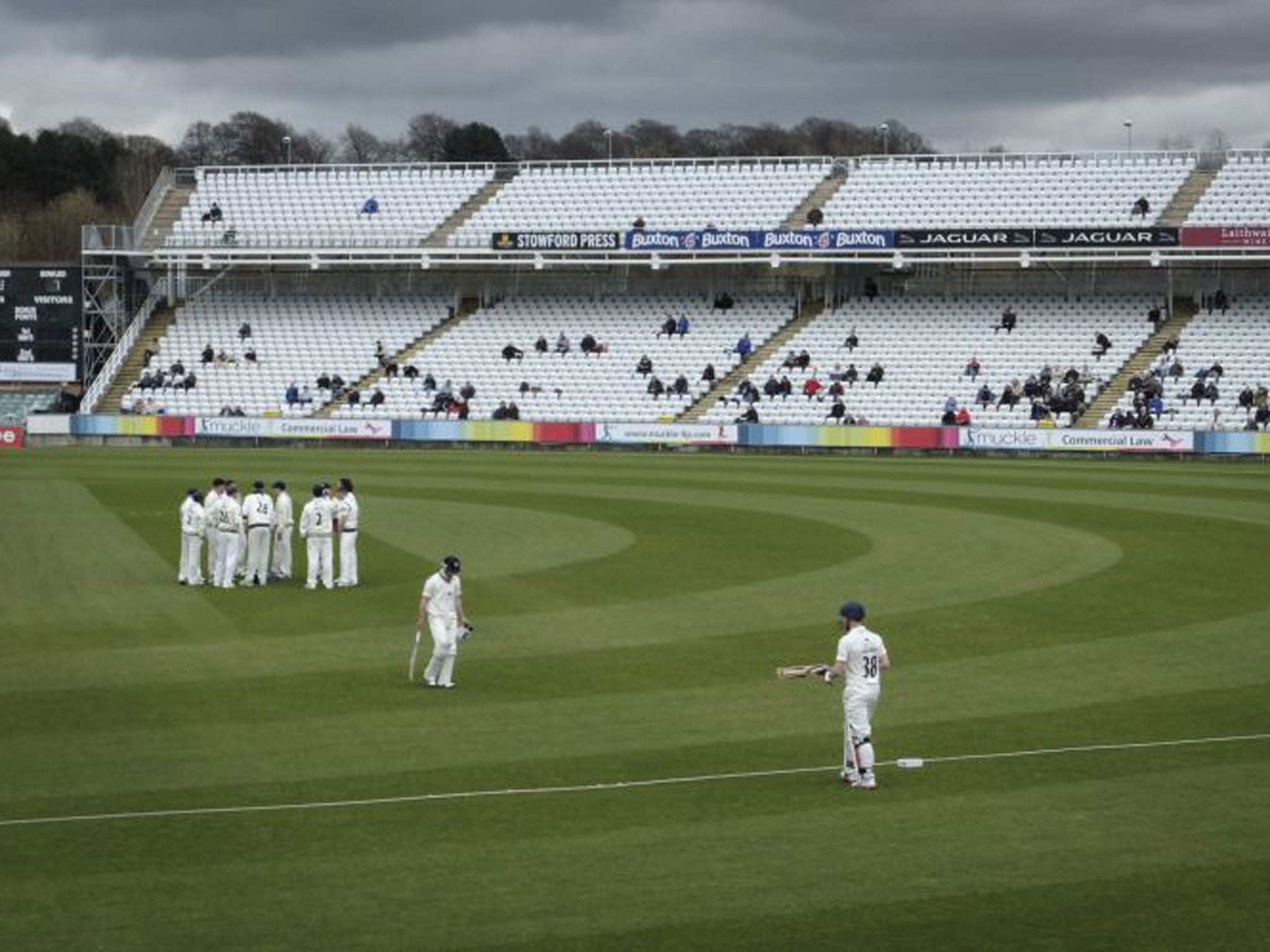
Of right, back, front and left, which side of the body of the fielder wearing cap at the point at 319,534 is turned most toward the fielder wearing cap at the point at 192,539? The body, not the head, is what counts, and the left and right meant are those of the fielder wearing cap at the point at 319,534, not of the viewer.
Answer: left

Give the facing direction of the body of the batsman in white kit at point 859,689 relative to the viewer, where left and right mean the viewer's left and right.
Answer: facing away from the viewer and to the left of the viewer

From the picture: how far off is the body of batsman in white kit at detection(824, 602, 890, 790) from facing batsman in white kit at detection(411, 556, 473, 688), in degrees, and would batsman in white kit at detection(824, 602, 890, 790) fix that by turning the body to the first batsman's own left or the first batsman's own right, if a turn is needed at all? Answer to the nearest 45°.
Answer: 0° — they already face them

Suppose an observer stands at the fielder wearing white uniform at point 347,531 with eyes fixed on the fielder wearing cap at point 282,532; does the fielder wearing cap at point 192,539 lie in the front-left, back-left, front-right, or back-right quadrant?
front-left

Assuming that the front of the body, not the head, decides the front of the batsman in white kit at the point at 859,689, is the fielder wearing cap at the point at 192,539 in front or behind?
in front

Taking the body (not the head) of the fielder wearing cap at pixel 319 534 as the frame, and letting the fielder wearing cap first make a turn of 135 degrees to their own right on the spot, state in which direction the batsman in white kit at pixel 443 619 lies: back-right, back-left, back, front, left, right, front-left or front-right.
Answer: front-right

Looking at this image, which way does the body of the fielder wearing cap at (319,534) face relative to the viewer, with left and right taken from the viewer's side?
facing away from the viewer

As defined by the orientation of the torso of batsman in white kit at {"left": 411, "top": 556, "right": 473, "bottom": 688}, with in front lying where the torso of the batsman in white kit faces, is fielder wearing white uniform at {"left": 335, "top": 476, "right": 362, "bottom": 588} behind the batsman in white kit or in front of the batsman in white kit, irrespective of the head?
behind

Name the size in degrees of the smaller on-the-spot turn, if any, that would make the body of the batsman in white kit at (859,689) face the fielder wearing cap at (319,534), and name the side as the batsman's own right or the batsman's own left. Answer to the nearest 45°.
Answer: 0° — they already face them

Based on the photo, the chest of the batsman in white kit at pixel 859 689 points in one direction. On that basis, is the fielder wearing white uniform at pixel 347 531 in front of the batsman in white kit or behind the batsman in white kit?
in front

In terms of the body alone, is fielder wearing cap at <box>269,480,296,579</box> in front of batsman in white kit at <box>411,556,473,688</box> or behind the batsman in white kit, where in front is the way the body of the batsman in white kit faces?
behind

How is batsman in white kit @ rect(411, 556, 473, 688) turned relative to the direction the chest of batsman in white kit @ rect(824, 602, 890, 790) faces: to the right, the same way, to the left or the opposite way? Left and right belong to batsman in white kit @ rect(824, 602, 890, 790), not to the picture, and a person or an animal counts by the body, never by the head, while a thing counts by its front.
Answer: the opposite way
